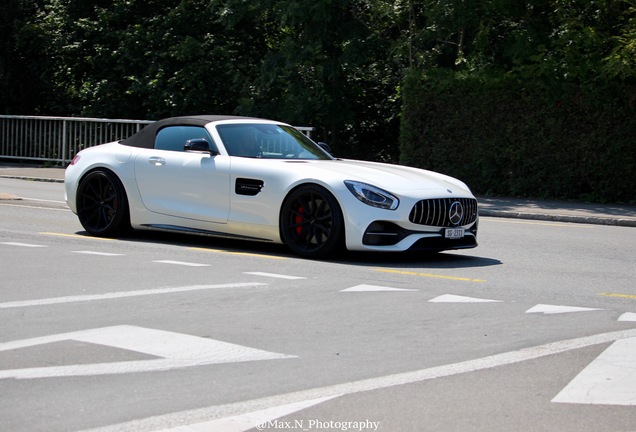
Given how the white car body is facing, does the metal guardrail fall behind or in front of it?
behind

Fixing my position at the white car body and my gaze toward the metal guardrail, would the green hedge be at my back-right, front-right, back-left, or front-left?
front-right

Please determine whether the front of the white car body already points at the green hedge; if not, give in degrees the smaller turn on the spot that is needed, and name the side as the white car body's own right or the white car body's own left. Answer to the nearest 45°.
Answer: approximately 90° to the white car body's own left

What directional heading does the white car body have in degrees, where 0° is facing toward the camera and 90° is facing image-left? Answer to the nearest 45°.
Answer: approximately 315°
